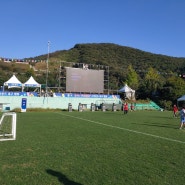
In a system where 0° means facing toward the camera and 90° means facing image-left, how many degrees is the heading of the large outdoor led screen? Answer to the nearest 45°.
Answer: approximately 0°
